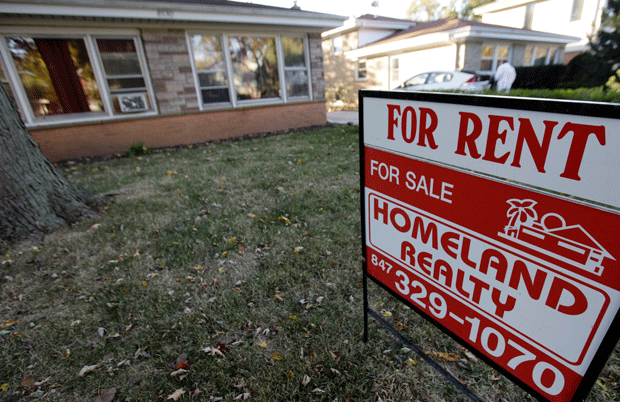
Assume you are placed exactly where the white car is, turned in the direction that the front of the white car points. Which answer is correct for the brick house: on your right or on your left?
on your left

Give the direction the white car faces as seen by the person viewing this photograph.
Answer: facing away from the viewer and to the left of the viewer

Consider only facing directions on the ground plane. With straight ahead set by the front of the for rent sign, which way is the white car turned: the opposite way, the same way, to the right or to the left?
to the right

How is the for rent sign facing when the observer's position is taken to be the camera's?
facing the viewer and to the left of the viewer

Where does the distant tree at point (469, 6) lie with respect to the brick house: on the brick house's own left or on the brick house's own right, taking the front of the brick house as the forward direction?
on the brick house's own left

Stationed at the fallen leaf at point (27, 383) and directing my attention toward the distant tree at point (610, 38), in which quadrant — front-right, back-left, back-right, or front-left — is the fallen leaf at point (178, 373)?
front-right

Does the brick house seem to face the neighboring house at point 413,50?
no

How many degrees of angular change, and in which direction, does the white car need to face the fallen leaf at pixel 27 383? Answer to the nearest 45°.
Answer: approximately 135° to its left

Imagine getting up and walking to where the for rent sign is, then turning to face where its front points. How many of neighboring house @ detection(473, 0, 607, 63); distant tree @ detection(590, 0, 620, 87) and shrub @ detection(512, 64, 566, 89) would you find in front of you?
0

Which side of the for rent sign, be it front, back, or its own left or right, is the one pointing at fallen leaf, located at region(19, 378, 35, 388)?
front

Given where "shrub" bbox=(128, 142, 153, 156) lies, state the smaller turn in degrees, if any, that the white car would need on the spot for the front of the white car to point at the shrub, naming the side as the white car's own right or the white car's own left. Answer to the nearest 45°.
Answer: approximately 90° to the white car's own left

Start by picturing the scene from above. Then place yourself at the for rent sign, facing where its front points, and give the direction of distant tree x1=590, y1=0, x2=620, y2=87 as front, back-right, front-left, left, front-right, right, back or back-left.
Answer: back-right

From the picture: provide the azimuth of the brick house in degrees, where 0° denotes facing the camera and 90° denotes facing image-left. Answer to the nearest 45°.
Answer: approximately 315°

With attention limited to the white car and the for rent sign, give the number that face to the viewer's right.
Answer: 0

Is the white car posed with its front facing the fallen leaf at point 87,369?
no

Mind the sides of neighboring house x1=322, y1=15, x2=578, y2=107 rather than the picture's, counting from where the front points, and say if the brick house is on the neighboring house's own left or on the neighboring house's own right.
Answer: on the neighboring house's own right
